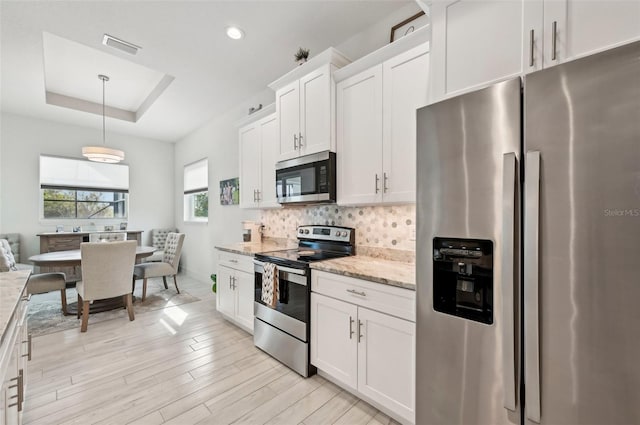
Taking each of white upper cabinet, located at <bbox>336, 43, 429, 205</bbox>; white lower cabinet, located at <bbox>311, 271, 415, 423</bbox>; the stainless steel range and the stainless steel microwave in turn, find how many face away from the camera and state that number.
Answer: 0

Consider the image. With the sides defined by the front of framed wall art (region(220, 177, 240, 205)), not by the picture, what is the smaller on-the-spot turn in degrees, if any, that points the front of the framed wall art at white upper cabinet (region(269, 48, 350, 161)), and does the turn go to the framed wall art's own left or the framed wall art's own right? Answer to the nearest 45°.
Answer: approximately 45° to the framed wall art's own left

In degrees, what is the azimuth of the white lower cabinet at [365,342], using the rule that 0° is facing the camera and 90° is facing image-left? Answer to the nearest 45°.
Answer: approximately 45°

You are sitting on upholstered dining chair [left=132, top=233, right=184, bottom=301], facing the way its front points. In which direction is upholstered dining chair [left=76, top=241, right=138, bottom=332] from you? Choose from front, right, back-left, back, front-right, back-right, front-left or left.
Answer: front

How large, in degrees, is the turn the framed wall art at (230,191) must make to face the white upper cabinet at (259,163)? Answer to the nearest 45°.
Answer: approximately 45° to its left

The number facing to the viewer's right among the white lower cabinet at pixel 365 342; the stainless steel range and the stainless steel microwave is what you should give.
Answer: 0

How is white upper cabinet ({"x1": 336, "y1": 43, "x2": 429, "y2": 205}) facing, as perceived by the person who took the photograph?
facing the viewer and to the left of the viewer

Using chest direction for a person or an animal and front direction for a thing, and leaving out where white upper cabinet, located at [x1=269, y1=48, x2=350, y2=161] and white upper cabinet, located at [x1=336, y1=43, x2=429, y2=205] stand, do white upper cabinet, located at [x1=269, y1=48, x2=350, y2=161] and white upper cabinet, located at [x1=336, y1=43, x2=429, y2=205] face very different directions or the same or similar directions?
same or similar directions
